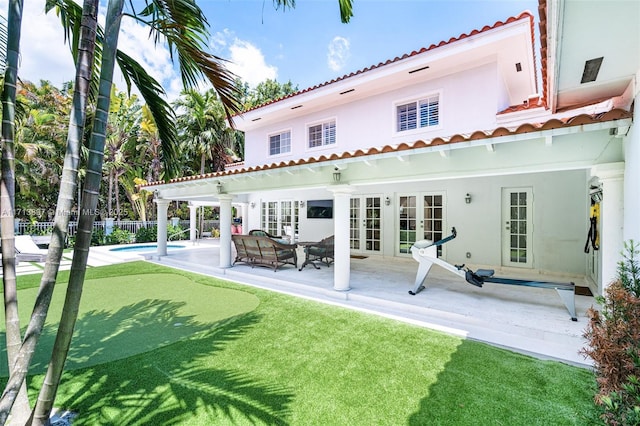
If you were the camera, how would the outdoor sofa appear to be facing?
facing away from the viewer and to the right of the viewer

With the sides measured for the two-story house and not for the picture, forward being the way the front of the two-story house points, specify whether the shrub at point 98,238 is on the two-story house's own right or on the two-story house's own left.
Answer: on the two-story house's own right

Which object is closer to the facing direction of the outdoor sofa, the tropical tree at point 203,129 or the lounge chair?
the tropical tree

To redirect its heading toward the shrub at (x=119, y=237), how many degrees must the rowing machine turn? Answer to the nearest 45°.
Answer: approximately 45° to its left

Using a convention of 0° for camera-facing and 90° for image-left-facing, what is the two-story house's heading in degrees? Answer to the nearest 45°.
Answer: approximately 45°

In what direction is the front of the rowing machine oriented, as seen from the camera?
facing away from the viewer and to the left of the viewer

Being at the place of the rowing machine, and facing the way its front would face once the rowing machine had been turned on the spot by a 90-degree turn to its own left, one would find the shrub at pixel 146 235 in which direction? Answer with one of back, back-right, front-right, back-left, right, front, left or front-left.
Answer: front-right

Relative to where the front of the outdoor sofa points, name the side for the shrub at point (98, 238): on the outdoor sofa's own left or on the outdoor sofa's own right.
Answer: on the outdoor sofa's own left

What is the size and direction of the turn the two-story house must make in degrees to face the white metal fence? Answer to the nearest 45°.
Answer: approximately 45° to its right

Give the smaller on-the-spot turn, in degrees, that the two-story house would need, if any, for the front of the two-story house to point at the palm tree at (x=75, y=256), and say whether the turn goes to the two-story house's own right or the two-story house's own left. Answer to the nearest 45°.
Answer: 0° — it already faces it
